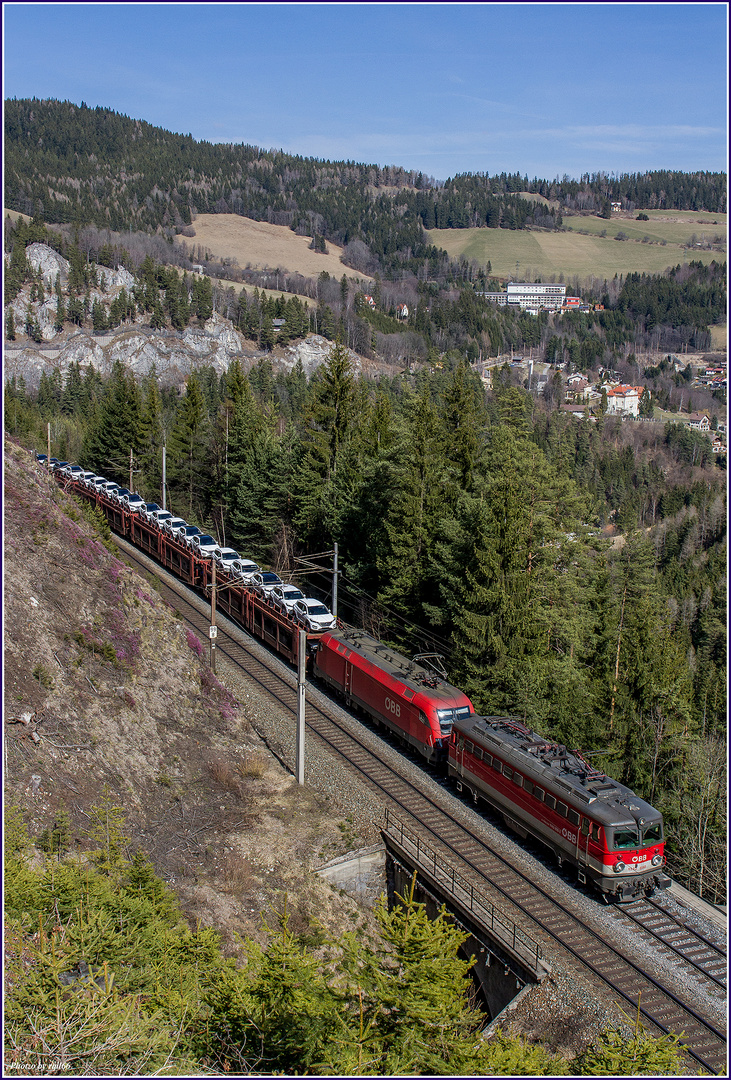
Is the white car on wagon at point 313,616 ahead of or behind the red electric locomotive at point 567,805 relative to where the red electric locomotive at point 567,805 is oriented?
behind

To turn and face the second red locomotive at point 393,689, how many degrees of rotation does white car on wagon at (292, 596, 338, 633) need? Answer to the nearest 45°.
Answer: approximately 45° to its right

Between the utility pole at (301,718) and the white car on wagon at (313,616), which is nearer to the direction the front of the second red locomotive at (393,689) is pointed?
the utility pole

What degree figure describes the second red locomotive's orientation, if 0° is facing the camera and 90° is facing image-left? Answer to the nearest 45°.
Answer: approximately 315°

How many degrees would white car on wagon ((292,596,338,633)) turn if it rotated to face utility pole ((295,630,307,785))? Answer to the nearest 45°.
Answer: approximately 45° to its right

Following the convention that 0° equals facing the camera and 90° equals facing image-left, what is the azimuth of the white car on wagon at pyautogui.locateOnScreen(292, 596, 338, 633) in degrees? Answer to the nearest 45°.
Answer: approximately 315°

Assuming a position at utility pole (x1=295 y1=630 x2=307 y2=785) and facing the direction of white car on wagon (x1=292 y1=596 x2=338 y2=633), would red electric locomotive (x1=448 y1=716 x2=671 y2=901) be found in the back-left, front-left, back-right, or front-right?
back-right
